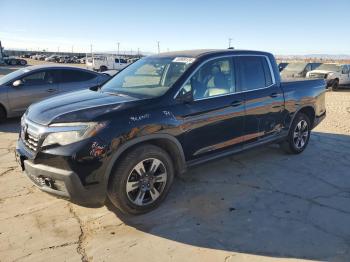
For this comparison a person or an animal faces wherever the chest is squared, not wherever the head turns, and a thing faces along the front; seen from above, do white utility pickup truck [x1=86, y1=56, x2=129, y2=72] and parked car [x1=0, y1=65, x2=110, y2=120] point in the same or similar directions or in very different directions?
very different directions

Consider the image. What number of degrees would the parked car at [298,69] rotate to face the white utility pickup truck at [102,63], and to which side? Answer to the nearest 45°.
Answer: approximately 90° to its right

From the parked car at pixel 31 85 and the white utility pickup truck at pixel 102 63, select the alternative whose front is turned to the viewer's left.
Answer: the parked car

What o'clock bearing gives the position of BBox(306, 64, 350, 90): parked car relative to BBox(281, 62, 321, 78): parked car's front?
BBox(306, 64, 350, 90): parked car is roughly at 8 o'clock from BBox(281, 62, 321, 78): parked car.

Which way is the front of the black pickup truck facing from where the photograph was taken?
facing the viewer and to the left of the viewer

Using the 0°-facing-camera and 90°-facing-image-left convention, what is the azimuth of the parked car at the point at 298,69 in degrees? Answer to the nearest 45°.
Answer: approximately 45°

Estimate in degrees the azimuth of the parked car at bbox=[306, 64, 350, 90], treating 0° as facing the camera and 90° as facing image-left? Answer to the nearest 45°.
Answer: approximately 45°

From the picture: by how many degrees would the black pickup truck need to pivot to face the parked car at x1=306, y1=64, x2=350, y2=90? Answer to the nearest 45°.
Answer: approximately 180°

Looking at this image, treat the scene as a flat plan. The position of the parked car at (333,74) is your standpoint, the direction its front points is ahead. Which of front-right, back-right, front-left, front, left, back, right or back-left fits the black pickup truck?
front-left

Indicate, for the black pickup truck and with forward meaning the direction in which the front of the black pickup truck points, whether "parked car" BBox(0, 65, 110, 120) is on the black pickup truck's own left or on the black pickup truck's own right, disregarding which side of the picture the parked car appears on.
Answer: on the black pickup truck's own right

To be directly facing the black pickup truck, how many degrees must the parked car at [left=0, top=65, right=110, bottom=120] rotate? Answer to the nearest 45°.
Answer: approximately 90° to its left
